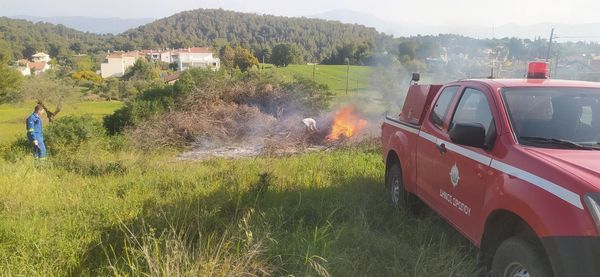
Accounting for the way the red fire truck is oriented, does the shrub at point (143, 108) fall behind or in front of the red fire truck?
behind

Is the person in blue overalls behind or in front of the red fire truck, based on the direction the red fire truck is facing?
behind

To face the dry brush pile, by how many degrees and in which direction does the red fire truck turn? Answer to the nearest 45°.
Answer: approximately 180°

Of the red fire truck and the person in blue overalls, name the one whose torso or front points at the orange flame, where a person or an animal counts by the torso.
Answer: the person in blue overalls

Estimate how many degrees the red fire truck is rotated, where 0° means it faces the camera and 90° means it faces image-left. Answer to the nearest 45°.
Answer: approximately 315°

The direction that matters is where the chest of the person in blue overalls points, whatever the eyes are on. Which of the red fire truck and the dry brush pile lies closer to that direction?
the dry brush pile

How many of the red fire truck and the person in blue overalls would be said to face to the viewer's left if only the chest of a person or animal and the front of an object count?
0

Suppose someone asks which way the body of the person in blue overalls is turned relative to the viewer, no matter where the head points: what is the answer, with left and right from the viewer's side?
facing to the right of the viewer

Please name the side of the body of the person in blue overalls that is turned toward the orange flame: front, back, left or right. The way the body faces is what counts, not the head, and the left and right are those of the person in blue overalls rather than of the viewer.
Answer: front

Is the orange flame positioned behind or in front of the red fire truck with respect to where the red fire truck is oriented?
behind

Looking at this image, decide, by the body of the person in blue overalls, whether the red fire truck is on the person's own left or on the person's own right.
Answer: on the person's own right

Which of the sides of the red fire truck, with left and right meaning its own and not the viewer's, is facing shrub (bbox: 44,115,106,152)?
back
